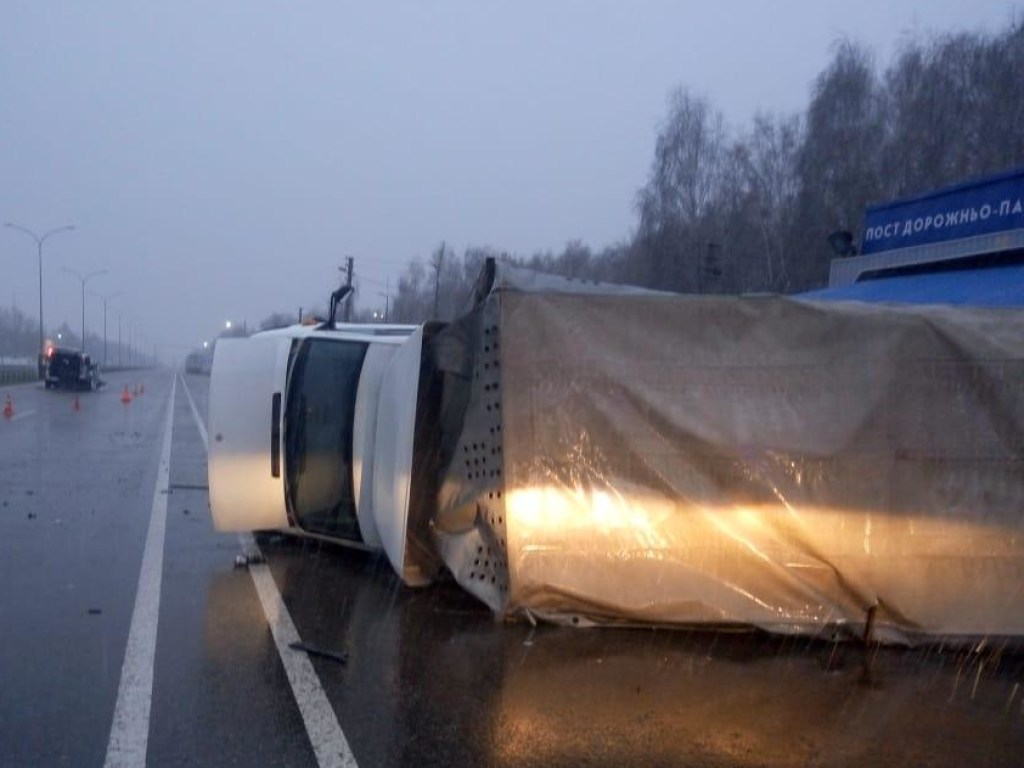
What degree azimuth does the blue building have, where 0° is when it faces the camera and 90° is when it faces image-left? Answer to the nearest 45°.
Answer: approximately 45°

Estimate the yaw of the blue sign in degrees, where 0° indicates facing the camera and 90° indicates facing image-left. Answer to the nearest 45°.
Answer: approximately 45°
